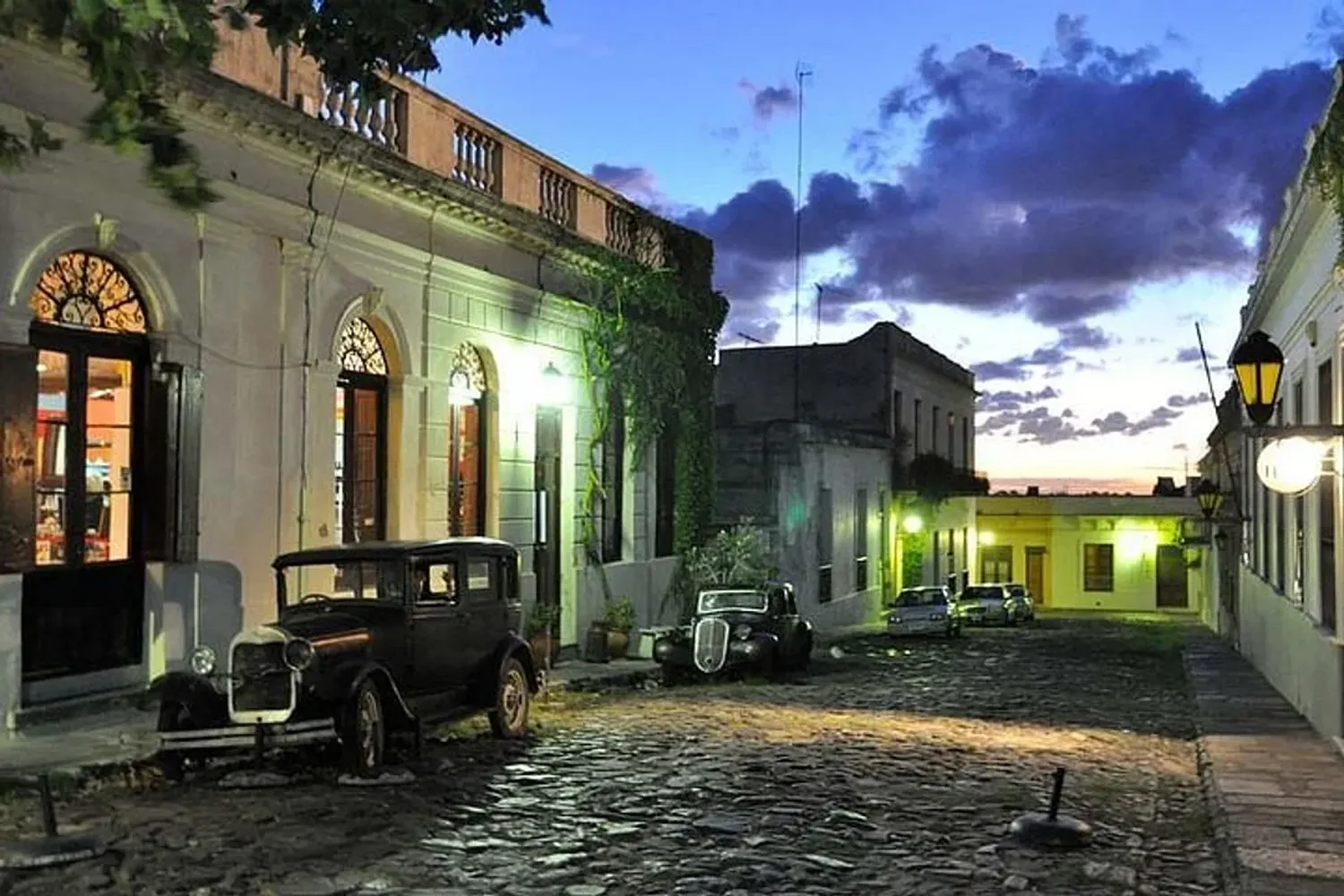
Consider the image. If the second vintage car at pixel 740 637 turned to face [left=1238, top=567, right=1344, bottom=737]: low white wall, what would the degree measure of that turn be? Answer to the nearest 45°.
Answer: approximately 90° to its left

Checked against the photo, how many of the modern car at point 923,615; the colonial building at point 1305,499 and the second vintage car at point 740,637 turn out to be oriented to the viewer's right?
0

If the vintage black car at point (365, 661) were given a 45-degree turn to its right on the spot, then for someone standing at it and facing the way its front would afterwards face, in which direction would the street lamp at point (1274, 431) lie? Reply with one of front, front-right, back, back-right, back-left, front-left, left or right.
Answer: back

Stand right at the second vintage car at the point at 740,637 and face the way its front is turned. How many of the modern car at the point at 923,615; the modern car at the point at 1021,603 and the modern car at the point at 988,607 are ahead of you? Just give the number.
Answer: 0

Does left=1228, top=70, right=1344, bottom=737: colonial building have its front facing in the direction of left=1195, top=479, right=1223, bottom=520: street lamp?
no

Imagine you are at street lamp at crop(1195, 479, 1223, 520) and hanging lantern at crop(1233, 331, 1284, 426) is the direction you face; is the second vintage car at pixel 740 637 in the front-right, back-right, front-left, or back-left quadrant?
front-right

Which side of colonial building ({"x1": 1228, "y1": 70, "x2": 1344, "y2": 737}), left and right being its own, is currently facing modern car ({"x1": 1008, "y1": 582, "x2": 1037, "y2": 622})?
right

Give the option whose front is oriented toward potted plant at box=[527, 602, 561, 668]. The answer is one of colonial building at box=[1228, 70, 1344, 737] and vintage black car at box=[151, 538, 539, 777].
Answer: the colonial building

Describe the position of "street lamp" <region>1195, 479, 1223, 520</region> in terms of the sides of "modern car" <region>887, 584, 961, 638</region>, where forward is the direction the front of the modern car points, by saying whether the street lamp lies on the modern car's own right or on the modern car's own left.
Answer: on the modern car's own left

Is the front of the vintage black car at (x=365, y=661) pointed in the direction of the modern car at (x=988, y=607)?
no

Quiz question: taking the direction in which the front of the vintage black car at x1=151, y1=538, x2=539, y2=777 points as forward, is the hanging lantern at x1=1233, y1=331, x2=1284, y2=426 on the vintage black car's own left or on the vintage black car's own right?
on the vintage black car's own left

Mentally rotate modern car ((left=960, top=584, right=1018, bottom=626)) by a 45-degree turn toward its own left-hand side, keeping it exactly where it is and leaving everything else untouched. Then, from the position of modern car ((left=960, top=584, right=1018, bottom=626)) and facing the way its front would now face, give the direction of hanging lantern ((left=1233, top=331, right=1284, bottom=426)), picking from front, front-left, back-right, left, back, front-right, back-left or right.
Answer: front

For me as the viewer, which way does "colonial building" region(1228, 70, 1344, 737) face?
facing to the left of the viewer

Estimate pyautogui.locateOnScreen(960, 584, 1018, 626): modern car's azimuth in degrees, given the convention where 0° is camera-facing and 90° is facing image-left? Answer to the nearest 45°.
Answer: approximately 45°

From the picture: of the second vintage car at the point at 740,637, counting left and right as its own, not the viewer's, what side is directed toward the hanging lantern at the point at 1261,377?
left

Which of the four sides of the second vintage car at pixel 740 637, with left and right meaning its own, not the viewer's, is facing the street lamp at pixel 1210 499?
back

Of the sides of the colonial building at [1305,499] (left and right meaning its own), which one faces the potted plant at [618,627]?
front

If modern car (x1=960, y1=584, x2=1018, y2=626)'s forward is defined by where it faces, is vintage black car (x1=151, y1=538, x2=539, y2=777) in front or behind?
in front
